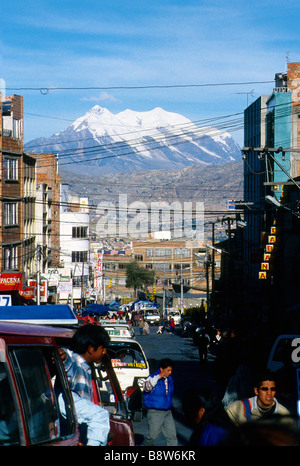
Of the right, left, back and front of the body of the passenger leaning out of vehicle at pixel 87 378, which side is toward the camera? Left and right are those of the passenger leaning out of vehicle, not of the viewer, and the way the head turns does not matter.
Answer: right

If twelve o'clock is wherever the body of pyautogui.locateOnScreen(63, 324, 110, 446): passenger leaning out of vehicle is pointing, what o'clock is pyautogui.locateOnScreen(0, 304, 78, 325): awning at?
The awning is roughly at 8 o'clock from the passenger leaning out of vehicle.

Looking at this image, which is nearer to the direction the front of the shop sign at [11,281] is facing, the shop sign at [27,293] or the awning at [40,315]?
the awning

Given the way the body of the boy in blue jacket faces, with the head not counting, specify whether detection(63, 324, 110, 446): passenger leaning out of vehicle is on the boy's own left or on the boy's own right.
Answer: on the boy's own right

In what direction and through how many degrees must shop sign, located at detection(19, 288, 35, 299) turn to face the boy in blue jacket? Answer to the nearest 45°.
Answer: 0° — it already faces them

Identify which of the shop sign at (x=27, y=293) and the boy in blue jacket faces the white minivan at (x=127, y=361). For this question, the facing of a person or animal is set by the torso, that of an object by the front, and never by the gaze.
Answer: the shop sign

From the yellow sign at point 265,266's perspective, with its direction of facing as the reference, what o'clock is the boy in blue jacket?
The boy in blue jacket is roughly at 12 o'clock from the yellow sign.

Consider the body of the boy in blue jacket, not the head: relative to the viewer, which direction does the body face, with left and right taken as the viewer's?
facing the viewer and to the right of the viewer

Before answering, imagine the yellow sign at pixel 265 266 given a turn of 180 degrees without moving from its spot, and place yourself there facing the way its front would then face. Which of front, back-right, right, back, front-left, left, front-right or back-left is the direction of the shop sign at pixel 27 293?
back-left

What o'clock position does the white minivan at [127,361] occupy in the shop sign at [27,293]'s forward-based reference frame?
The white minivan is roughly at 12 o'clock from the shop sign.

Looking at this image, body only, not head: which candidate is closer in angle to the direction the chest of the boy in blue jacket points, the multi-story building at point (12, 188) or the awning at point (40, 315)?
the awning

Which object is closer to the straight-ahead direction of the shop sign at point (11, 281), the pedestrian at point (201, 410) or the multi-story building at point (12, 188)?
the pedestrian
